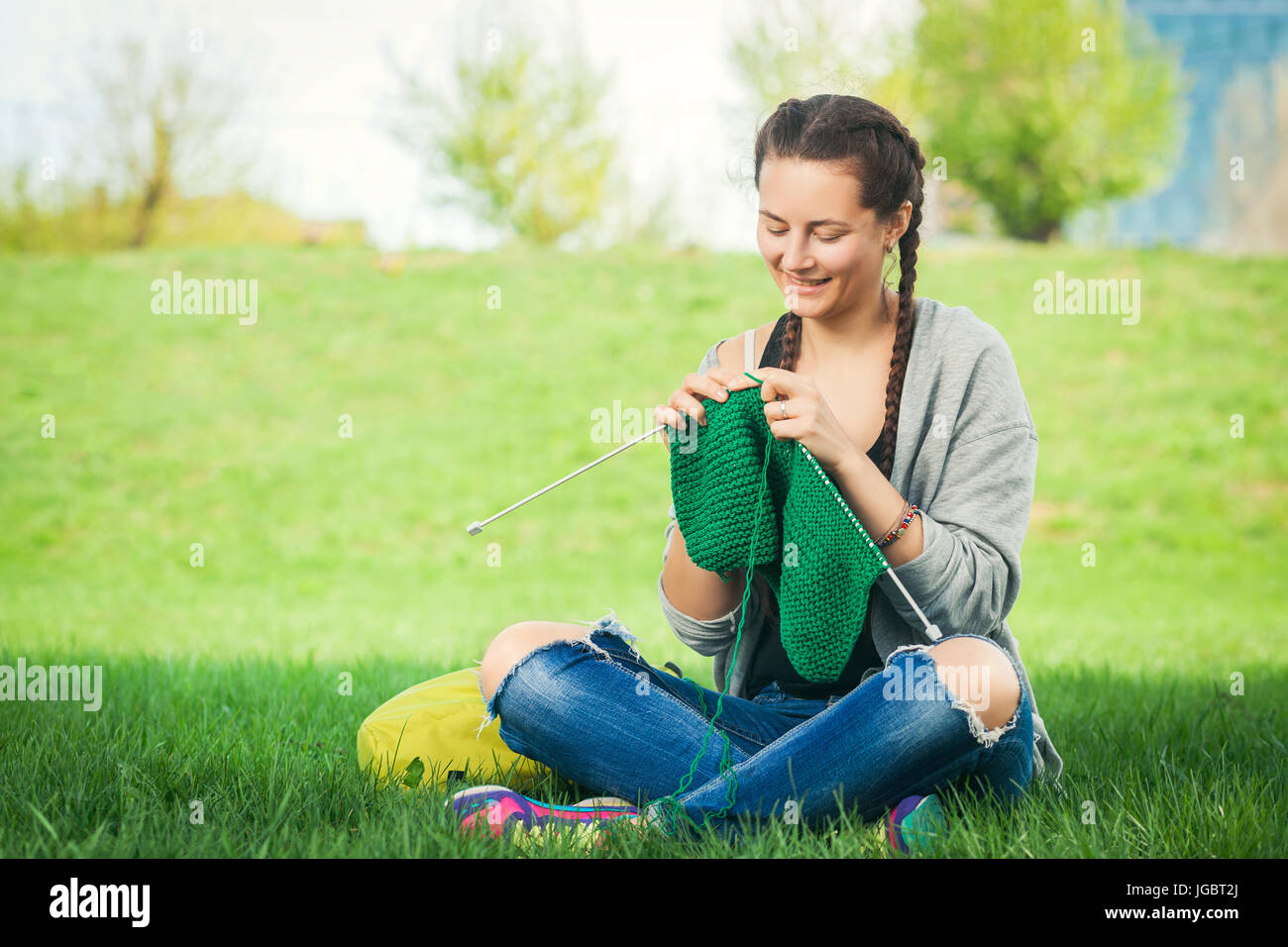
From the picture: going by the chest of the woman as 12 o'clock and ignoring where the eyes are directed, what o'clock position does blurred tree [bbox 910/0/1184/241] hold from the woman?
The blurred tree is roughly at 5 o'clock from the woman.

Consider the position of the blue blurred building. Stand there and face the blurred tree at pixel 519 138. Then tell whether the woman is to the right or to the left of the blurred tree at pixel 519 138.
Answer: left

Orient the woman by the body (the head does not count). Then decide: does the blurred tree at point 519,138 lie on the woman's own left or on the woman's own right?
on the woman's own right

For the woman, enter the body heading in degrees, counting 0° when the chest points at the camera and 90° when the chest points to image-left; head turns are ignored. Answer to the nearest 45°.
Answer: approximately 45°

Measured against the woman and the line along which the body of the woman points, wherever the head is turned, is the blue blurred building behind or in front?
behind
